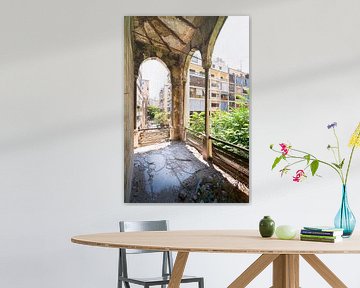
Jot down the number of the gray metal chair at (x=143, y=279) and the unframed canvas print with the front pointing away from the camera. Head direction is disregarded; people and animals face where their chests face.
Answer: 0

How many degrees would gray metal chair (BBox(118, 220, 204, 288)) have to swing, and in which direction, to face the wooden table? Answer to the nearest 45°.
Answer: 0° — it already faces it

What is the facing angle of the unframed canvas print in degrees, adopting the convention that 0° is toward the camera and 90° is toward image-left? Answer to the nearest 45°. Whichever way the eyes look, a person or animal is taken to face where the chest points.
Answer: approximately 0°

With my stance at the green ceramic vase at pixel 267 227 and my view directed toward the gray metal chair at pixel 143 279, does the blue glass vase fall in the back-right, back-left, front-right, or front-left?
back-right

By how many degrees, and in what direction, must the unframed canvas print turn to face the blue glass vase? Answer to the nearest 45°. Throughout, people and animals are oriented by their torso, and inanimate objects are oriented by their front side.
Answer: approximately 45° to its left

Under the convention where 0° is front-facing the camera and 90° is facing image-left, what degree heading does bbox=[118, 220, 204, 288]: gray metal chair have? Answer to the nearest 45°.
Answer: approximately 315°
